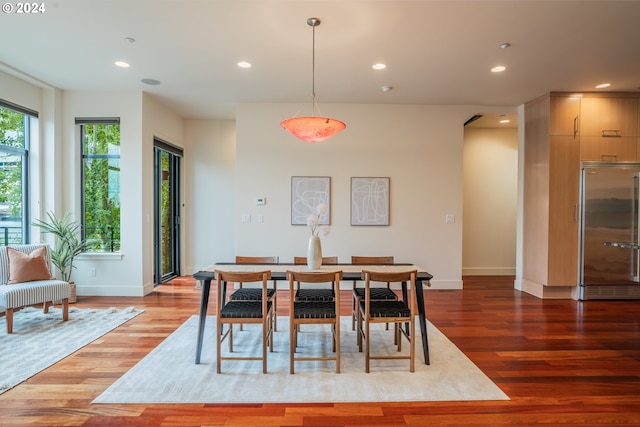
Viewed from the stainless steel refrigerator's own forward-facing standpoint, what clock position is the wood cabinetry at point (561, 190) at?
The wood cabinetry is roughly at 2 o'clock from the stainless steel refrigerator.

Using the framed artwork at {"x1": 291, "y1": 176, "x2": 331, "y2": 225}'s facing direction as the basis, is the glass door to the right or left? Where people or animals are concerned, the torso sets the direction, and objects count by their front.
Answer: on its right

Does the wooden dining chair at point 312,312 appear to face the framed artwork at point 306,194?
yes

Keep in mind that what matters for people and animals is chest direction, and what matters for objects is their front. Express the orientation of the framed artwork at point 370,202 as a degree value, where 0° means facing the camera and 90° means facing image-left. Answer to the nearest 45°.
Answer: approximately 0°

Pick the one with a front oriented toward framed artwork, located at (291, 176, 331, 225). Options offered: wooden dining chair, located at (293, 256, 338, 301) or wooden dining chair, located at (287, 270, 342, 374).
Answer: wooden dining chair, located at (287, 270, 342, 374)

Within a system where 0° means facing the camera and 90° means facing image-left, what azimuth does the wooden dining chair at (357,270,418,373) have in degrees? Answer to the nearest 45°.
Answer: approximately 180°

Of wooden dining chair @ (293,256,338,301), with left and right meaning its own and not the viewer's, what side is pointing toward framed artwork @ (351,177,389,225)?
back

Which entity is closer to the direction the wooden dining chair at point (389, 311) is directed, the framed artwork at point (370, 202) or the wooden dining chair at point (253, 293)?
the framed artwork

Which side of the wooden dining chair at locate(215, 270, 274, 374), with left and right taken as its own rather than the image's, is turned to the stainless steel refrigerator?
right
